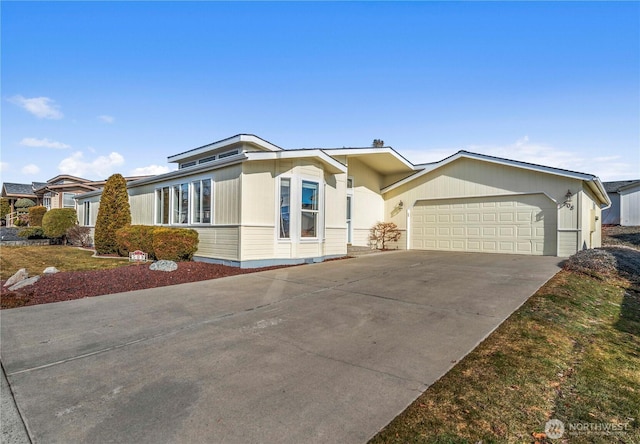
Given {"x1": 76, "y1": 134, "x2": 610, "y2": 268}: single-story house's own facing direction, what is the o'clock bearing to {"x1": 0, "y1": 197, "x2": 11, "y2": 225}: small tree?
The small tree is roughly at 4 o'clock from the single-story house.

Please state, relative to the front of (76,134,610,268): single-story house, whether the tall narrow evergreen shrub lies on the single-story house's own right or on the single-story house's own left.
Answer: on the single-story house's own right

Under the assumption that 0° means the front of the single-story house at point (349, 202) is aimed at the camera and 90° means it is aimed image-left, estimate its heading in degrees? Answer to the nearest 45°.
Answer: approximately 0°

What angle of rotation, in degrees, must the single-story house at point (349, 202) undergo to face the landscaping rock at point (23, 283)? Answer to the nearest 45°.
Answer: approximately 45° to its right

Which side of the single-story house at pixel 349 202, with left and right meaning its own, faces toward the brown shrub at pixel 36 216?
right

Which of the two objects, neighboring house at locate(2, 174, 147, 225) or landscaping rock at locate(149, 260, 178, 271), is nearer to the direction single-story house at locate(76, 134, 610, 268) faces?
the landscaping rock

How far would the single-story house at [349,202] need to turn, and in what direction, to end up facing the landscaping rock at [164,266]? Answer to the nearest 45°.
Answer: approximately 45° to its right

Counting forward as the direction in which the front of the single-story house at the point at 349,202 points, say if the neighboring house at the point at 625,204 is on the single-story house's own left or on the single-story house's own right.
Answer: on the single-story house's own left

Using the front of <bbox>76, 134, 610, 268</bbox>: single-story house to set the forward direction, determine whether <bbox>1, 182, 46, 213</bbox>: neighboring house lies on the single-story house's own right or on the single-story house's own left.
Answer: on the single-story house's own right

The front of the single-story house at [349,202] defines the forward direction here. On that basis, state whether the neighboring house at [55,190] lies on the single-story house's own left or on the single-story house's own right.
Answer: on the single-story house's own right

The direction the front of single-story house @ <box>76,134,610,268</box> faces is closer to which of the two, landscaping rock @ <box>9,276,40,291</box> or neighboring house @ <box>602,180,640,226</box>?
the landscaping rock

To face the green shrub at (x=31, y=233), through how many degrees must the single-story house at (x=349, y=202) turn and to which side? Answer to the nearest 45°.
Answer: approximately 90° to its right

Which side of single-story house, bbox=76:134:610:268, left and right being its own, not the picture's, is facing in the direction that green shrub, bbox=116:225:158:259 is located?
right
